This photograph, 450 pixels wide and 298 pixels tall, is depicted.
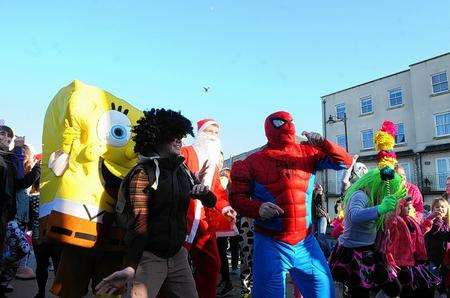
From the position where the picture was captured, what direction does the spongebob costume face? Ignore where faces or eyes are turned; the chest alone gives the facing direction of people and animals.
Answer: facing the viewer and to the right of the viewer

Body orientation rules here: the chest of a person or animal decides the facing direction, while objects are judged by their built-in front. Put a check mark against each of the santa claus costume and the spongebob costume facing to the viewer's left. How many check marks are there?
0

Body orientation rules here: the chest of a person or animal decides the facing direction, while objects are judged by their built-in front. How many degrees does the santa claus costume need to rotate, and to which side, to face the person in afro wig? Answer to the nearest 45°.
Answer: approximately 45° to its right

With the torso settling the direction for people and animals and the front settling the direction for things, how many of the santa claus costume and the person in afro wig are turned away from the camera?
0

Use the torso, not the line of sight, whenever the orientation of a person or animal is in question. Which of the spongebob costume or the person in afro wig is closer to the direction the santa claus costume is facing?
the person in afro wig

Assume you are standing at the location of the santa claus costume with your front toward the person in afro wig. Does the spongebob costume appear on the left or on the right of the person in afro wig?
right
